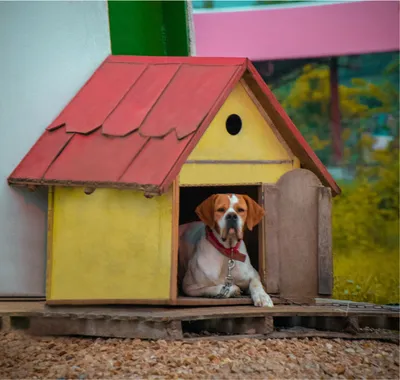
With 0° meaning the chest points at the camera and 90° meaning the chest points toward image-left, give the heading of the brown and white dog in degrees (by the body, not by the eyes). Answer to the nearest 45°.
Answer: approximately 315°
